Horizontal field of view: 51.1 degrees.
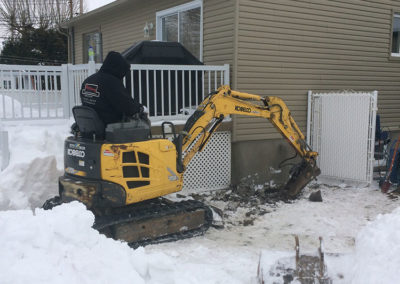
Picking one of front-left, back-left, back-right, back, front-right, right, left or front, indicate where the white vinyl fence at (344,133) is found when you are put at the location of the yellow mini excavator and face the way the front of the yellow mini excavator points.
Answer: front

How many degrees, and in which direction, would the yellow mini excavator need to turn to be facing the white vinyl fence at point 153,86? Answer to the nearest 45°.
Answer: approximately 45° to its left

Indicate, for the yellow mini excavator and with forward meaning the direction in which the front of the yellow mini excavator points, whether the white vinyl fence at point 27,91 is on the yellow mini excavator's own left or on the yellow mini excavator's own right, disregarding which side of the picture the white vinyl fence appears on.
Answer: on the yellow mini excavator's own left

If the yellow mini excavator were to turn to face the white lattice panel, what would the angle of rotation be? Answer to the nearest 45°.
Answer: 0° — it already faces it

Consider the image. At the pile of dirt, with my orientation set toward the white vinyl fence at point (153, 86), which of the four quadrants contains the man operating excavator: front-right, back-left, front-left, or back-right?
front-left

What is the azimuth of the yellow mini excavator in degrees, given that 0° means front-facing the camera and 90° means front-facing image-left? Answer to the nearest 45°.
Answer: approximately 225°

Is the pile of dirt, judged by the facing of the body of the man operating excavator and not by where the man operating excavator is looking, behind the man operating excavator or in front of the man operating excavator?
in front

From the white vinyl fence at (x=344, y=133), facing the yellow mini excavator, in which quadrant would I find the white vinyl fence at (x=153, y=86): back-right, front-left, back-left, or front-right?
front-right

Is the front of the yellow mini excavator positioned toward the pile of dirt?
yes

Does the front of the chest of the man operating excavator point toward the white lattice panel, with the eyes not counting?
yes

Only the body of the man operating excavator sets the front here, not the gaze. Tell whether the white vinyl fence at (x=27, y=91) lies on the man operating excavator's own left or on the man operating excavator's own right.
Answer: on the man operating excavator's own left

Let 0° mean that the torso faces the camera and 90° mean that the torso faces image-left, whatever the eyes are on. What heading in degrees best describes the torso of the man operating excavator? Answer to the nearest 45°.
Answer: approximately 225°

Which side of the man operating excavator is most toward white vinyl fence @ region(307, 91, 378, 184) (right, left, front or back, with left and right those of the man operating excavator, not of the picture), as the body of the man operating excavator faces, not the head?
front
